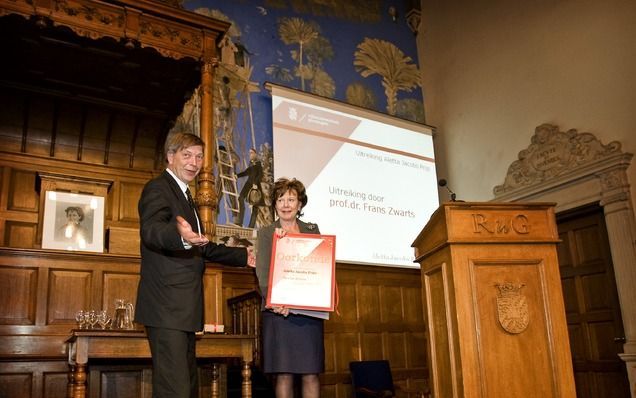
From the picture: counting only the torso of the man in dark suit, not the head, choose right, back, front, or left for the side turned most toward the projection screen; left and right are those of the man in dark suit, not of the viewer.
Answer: left

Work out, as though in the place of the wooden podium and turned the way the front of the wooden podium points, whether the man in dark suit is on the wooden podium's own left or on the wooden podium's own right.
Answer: on the wooden podium's own right

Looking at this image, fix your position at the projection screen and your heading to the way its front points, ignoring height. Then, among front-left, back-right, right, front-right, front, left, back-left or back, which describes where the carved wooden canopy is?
right

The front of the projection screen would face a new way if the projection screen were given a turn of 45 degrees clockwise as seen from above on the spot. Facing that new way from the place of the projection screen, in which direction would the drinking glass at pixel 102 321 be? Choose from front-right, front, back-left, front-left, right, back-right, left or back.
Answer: front-right

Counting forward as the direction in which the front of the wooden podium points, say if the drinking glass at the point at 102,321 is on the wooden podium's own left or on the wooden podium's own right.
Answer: on the wooden podium's own right

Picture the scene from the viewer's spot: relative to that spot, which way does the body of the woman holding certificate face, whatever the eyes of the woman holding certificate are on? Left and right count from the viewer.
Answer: facing the viewer

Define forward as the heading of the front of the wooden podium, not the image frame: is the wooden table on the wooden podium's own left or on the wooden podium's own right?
on the wooden podium's own right

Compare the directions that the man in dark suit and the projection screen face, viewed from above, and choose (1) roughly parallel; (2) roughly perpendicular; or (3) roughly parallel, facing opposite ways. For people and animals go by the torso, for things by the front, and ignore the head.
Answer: roughly parallel

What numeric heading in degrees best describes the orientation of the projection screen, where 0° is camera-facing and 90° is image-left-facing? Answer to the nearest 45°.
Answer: approximately 315°

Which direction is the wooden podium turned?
toward the camera

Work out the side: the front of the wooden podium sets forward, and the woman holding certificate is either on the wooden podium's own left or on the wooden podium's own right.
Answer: on the wooden podium's own right

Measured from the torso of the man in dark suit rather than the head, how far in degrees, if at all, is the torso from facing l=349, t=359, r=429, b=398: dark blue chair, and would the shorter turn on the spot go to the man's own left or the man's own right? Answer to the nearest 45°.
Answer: approximately 90° to the man's own left

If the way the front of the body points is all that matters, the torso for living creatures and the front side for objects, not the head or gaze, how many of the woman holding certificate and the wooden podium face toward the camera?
2

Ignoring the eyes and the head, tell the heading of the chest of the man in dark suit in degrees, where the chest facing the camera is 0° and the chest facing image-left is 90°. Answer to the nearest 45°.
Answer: approximately 315°
